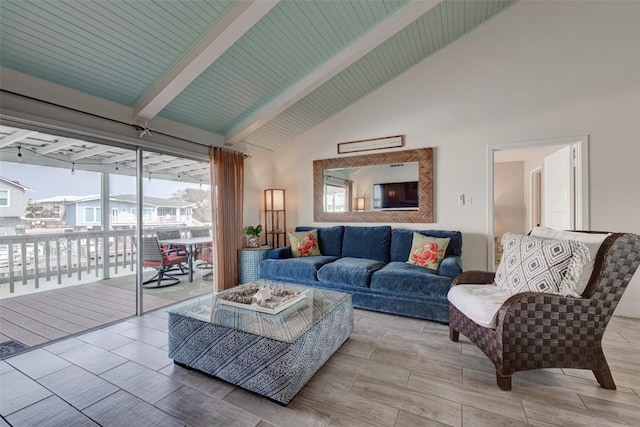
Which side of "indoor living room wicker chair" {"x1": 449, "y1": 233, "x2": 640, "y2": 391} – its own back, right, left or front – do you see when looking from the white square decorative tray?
front

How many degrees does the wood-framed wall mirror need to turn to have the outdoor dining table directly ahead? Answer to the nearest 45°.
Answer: approximately 45° to its right

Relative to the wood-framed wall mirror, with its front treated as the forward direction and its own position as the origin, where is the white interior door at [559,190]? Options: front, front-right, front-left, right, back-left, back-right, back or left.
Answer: back-left

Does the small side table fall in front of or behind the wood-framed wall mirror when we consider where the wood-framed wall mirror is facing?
in front

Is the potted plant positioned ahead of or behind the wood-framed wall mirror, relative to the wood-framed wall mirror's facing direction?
ahead

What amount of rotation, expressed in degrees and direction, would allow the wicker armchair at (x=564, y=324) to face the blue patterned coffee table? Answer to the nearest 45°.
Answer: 0° — it already faces it

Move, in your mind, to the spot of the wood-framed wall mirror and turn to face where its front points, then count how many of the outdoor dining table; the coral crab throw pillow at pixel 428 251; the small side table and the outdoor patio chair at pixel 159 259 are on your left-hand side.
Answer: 1

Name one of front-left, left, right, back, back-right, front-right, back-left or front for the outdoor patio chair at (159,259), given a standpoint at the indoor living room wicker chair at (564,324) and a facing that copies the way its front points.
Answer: front-right

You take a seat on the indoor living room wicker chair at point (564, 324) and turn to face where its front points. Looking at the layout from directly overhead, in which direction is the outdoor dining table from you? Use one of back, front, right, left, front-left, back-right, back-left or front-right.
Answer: front-right

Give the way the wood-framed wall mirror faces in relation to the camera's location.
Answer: facing the viewer and to the left of the viewer

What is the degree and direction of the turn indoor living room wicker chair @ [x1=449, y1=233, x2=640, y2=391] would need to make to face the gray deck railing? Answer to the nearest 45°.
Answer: approximately 45° to its right

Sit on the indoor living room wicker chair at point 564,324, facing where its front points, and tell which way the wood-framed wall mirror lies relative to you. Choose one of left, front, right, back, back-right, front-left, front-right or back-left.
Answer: right

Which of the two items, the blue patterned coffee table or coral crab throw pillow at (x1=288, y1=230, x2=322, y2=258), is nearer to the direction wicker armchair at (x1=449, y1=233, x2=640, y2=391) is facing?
the blue patterned coffee table

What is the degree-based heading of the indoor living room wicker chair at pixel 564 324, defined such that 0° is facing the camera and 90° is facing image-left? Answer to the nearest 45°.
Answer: approximately 45°
